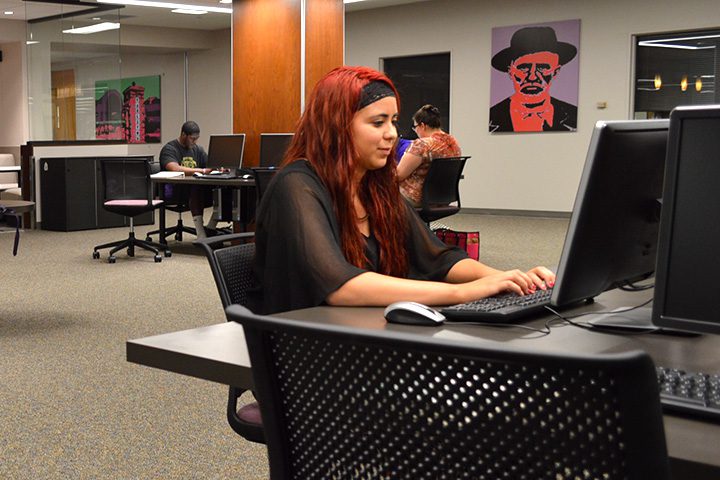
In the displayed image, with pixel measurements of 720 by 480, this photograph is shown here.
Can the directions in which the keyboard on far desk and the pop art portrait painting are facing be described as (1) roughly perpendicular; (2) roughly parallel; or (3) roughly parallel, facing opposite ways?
roughly parallel

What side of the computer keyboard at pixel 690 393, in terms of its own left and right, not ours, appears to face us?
front

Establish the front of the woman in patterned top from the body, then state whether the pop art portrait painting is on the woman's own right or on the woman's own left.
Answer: on the woman's own right

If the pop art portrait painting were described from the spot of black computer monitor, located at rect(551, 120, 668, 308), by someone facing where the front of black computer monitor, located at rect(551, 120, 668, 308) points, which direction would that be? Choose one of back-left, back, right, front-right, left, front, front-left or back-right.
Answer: front-right

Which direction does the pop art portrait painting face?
toward the camera

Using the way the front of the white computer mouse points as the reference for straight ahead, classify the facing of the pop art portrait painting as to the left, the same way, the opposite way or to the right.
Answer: to the right

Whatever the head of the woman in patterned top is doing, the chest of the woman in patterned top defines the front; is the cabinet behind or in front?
in front

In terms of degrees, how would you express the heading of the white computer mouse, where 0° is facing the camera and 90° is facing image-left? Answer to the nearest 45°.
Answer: approximately 270°

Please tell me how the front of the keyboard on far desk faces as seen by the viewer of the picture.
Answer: facing the viewer

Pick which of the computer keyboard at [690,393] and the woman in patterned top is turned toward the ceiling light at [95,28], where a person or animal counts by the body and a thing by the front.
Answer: the woman in patterned top

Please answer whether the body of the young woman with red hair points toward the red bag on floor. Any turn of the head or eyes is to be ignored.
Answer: no

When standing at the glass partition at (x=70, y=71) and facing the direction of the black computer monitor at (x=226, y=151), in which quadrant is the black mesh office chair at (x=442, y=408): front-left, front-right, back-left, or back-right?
front-right

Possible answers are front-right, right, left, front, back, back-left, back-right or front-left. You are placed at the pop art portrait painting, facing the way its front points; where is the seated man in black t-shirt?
front-right

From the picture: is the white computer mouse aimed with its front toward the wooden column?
no
